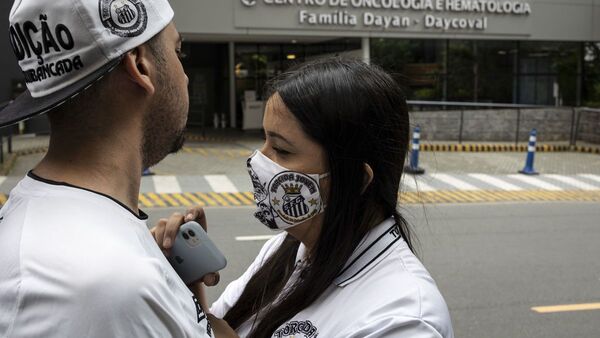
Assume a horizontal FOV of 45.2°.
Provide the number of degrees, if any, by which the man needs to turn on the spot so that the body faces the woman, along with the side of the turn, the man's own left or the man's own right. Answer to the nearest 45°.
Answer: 0° — they already face them

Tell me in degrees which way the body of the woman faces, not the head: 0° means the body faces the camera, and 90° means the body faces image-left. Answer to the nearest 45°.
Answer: approximately 45°

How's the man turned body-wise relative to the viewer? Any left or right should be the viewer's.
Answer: facing away from the viewer and to the right of the viewer

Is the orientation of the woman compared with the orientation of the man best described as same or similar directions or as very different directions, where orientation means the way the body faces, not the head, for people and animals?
very different directions

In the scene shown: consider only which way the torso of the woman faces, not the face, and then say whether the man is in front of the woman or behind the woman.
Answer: in front
